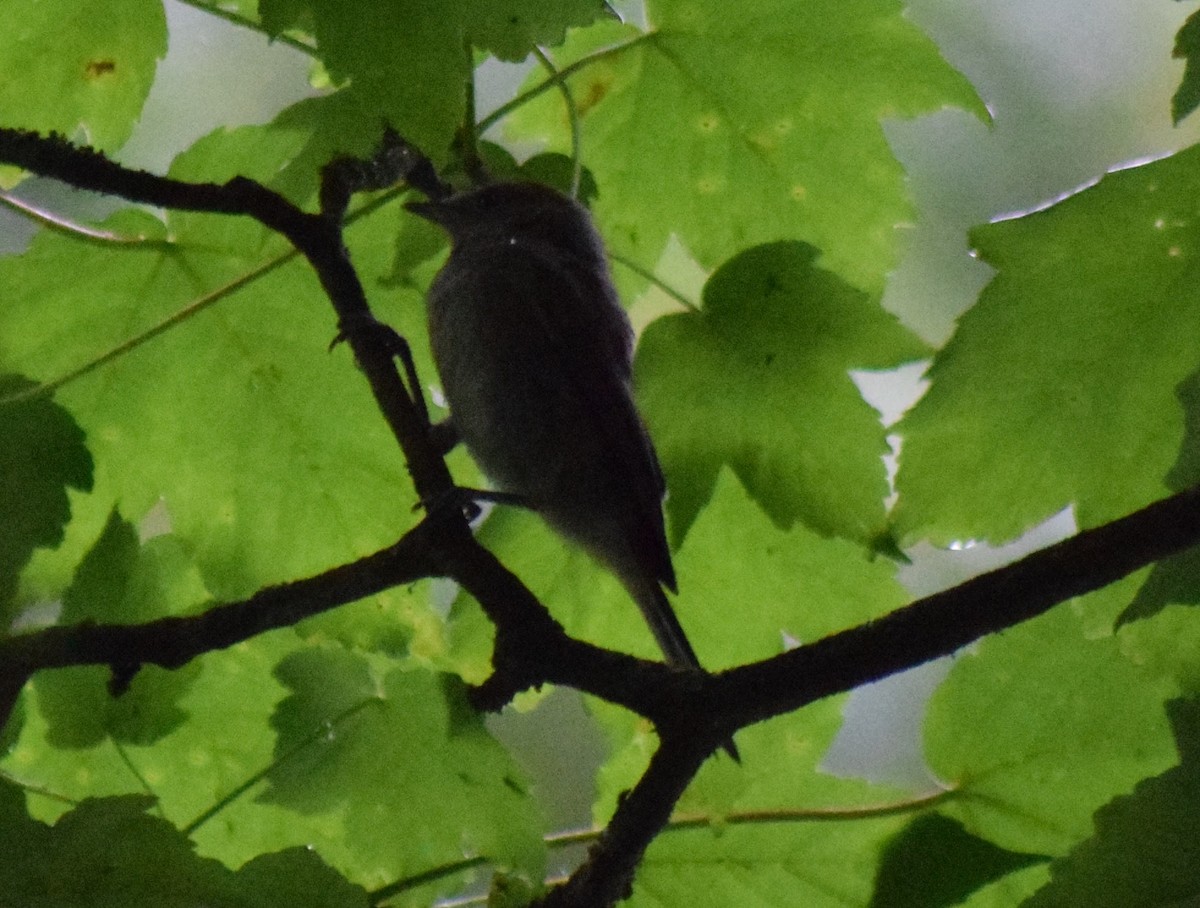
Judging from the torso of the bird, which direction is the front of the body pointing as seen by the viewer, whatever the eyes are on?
to the viewer's left

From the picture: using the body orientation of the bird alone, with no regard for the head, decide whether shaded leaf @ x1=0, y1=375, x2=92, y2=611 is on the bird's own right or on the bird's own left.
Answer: on the bird's own left
